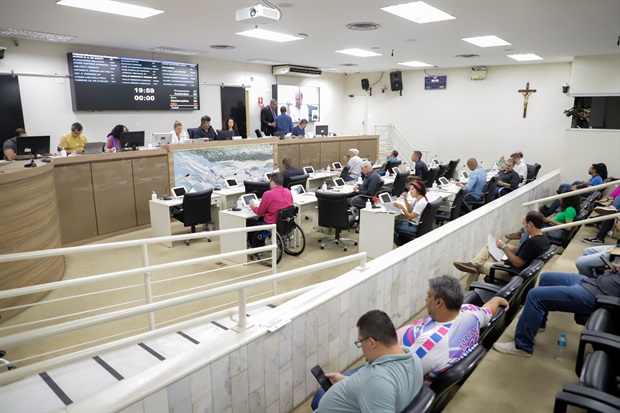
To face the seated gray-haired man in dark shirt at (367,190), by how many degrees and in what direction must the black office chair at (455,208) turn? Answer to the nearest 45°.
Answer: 0° — it already faces them

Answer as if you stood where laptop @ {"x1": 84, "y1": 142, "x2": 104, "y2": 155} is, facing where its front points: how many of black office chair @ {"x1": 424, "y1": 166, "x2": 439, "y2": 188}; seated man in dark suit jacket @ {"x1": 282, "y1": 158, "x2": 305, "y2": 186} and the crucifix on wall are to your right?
3

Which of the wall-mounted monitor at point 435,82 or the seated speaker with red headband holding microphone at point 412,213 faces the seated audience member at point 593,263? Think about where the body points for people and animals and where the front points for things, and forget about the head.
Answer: the wall-mounted monitor

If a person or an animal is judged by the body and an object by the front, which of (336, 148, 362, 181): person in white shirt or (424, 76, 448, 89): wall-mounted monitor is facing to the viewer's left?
the person in white shirt

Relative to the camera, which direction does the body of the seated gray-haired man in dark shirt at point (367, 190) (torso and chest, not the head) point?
to the viewer's left

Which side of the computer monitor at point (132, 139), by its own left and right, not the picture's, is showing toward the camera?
back

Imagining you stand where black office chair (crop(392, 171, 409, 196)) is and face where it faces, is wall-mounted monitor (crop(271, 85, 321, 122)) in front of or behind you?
in front

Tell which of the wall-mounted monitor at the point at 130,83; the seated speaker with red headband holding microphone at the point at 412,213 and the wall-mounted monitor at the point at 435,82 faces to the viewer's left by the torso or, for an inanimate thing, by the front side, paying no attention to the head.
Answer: the seated speaker with red headband holding microphone

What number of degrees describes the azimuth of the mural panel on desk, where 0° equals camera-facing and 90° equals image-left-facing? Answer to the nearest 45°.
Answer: approximately 315°

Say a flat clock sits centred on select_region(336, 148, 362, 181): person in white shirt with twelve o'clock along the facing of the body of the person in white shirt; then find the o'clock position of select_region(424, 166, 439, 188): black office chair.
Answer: The black office chair is roughly at 5 o'clock from the person in white shirt.

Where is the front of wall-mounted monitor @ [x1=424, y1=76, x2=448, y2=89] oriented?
toward the camera

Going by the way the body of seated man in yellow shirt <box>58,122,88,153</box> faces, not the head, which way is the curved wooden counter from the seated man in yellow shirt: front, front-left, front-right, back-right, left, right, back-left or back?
front-right

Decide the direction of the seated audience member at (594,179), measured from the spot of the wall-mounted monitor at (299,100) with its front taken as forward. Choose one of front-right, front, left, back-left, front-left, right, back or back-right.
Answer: front

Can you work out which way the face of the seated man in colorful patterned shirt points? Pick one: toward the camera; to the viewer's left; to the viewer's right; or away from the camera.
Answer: to the viewer's left

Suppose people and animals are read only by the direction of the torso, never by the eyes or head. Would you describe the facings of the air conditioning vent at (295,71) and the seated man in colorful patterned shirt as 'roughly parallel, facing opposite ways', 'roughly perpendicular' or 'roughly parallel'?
roughly parallel, facing opposite ways

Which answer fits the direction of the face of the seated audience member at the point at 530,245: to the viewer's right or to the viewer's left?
to the viewer's left

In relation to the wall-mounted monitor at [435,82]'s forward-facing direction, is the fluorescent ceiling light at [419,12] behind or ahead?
ahead

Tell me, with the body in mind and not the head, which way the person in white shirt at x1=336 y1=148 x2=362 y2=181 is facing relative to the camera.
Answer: to the viewer's left

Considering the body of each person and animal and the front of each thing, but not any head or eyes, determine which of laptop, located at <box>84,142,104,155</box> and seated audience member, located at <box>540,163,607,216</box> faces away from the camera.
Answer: the laptop

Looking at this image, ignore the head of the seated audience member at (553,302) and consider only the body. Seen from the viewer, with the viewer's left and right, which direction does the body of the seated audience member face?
facing to the left of the viewer
